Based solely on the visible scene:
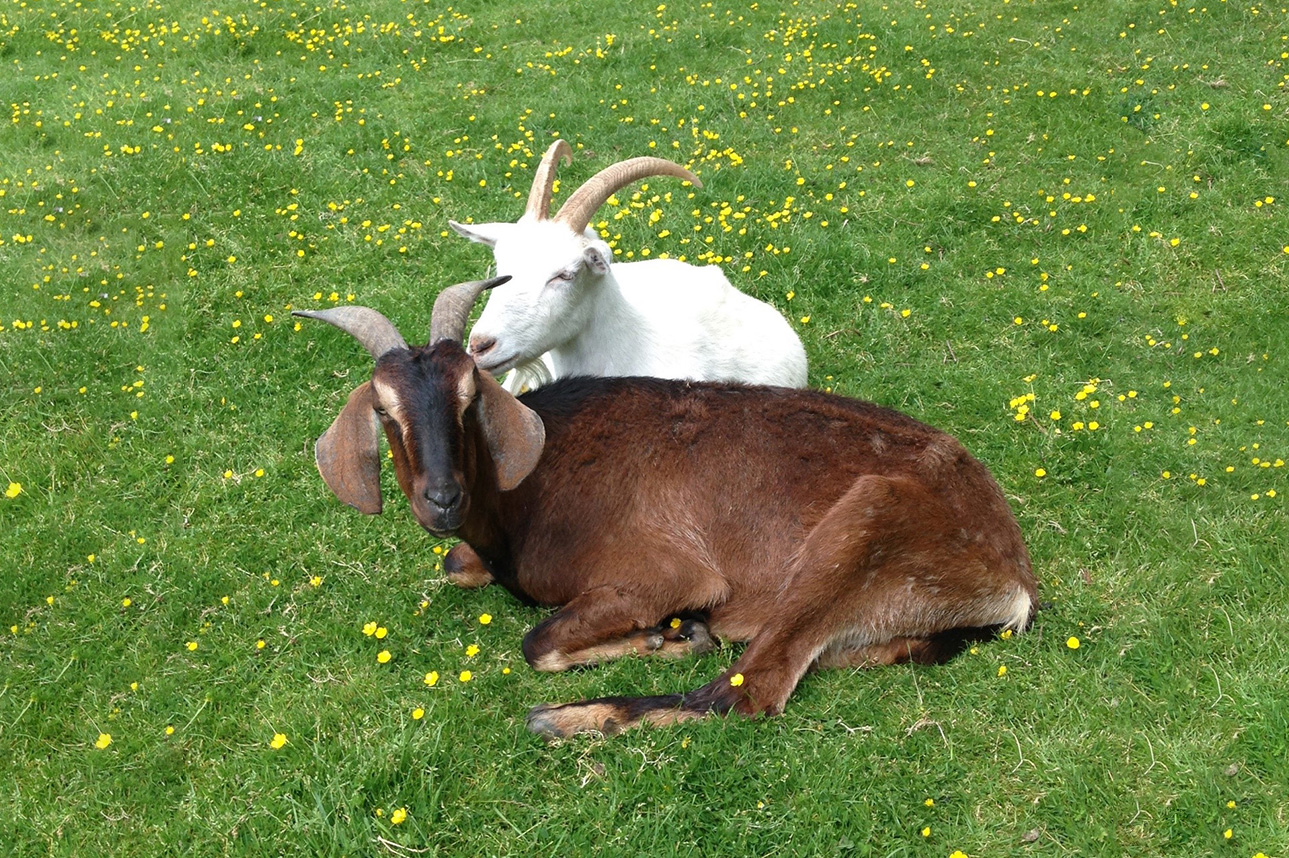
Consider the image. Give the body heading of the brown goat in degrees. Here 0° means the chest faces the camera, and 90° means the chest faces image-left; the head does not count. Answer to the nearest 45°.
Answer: approximately 90°

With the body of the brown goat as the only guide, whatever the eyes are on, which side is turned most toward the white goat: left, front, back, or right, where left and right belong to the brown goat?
right
